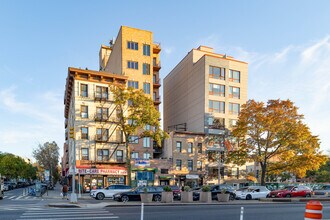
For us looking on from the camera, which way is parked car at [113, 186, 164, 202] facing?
facing to the left of the viewer

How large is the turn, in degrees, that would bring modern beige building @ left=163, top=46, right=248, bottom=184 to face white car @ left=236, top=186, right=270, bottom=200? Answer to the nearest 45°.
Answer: approximately 45° to its right

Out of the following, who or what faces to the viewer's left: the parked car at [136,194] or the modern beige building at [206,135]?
the parked car

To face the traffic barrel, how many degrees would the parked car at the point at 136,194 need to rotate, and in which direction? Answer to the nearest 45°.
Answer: approximately 90° to its left

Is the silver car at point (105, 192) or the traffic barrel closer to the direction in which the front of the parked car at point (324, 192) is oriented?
the silver car

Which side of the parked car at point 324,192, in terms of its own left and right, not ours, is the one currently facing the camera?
left

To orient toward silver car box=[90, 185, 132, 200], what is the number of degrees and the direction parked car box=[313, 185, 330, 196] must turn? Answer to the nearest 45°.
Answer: approximately 45° to its left

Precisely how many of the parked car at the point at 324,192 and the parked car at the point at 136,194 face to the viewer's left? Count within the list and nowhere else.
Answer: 2
